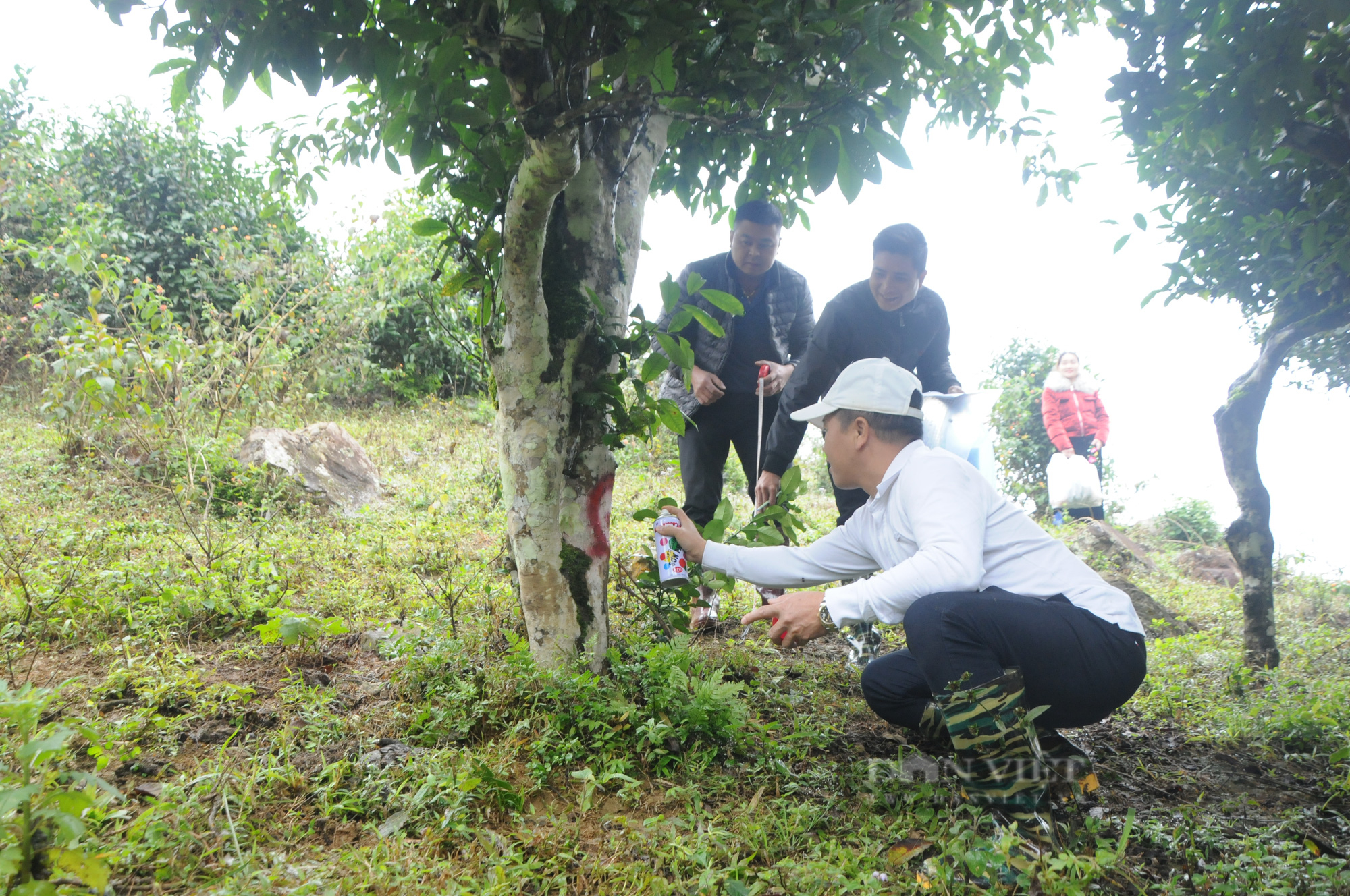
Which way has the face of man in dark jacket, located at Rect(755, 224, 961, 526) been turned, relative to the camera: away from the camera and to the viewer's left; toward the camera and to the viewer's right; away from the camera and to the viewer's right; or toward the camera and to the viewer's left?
toward the camera and to the viewer's left

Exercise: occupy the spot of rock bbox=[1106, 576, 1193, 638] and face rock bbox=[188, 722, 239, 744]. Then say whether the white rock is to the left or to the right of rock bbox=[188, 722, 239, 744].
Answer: right

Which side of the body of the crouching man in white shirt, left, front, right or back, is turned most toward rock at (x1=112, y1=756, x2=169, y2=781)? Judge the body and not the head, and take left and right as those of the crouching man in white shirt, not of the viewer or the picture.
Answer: front

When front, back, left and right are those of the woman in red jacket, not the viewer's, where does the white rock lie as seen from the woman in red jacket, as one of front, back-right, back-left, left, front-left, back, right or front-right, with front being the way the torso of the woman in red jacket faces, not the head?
front-right

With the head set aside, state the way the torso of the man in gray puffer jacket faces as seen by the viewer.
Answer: toward the camera

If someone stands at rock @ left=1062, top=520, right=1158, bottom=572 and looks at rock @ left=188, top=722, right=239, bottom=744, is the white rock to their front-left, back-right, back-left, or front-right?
front-right

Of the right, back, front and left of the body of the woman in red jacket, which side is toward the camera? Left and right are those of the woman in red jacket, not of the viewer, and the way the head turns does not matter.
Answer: front

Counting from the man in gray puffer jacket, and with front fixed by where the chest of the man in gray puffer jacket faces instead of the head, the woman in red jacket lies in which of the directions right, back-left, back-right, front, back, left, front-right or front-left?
back-left

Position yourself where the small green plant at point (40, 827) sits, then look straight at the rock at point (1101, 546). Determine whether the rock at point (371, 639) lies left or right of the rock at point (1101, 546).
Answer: left

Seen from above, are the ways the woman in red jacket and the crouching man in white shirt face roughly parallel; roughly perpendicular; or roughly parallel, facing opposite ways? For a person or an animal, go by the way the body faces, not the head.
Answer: roughly perpendicular

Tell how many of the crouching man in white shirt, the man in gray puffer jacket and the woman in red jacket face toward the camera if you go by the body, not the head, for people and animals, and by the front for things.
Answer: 2

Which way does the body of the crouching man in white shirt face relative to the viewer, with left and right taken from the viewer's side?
facing to the left of the viewer

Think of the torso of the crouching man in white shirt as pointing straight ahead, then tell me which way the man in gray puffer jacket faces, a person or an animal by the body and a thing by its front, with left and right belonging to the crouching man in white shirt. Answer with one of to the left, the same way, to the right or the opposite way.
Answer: to the left

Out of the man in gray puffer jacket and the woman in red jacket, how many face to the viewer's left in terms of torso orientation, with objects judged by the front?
0
